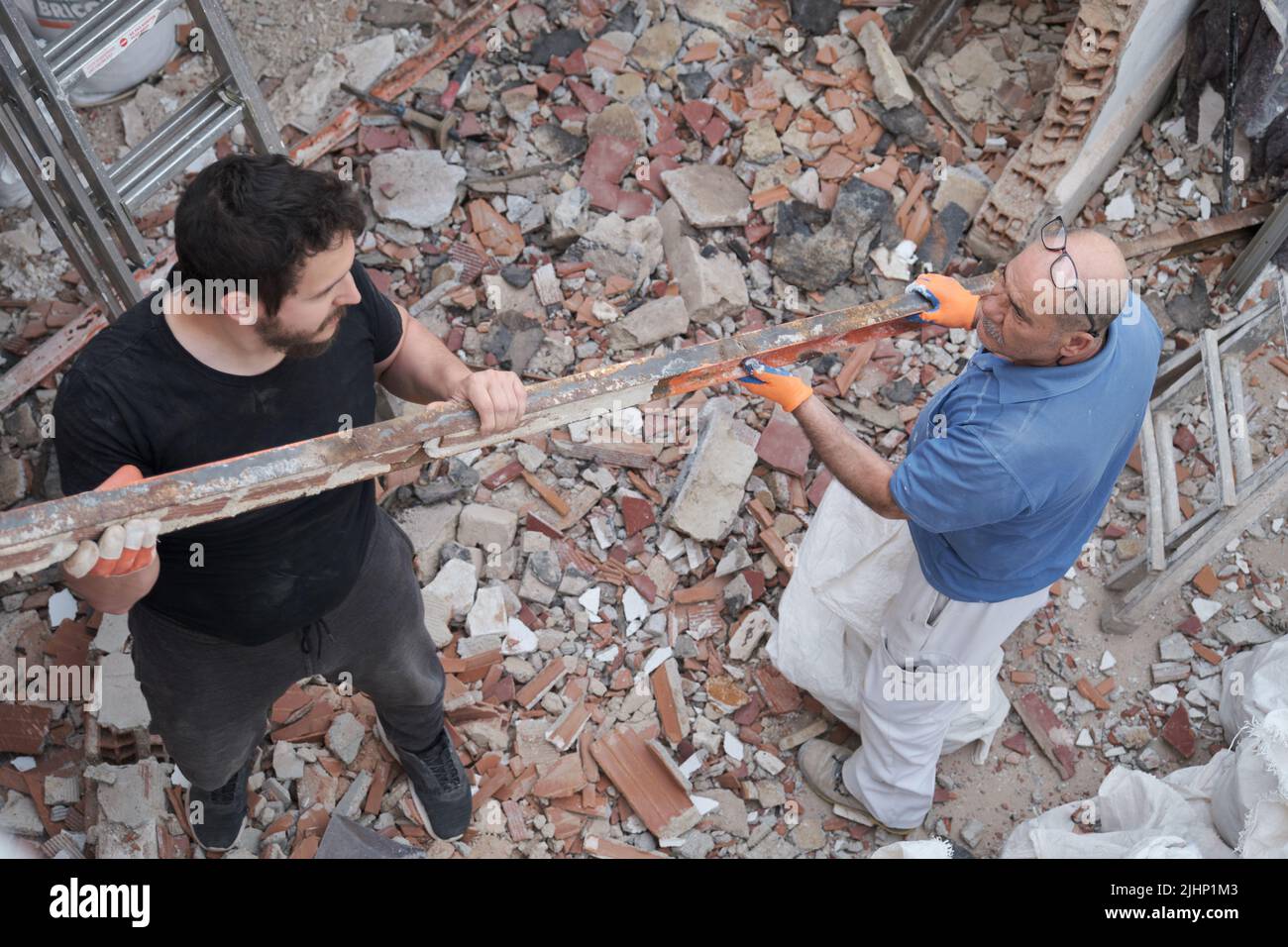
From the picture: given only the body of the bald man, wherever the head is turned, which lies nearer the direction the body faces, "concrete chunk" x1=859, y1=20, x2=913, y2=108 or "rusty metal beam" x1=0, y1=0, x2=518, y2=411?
the rusty metal beam

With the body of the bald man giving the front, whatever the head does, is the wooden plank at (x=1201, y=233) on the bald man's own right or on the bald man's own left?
on the bald man's own right

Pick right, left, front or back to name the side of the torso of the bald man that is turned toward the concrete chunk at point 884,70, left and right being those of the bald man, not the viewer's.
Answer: right

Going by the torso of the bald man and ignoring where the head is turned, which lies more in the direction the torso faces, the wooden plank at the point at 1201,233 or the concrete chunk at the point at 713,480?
the concrete chunk

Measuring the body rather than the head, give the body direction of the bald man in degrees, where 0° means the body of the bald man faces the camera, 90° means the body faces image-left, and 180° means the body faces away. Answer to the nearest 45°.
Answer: approximately 90°
